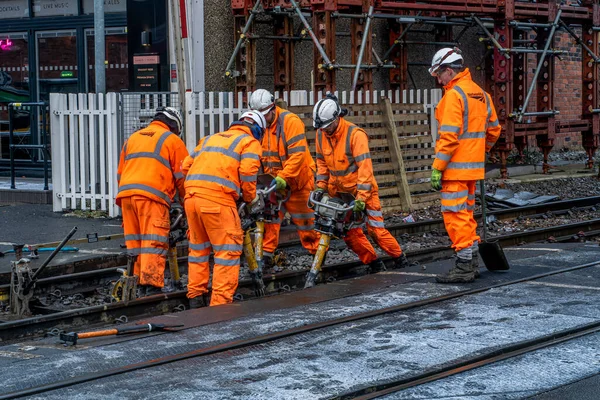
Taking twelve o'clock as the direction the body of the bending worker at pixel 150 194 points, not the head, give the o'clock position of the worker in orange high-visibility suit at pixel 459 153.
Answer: The worker in orange high-visibility suit is roughly at 2 o'clock from the bending worker.

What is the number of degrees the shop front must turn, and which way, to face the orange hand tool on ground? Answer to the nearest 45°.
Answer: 0° — it already faces it

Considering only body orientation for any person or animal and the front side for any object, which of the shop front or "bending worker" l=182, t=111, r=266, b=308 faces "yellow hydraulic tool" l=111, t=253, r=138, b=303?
the shop front

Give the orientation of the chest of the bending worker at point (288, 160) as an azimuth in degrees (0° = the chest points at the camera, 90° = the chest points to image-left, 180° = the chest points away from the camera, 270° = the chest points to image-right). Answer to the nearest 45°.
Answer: approximately 45°

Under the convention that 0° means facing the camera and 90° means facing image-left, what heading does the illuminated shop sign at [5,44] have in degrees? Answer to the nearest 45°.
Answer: approximately 0°

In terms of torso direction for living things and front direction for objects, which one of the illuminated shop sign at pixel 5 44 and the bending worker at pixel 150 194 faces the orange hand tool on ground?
the illuminated shop sign

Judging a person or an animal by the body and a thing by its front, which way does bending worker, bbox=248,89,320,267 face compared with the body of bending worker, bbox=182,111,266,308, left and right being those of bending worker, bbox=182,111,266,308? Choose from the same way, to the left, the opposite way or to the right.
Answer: the opposite way

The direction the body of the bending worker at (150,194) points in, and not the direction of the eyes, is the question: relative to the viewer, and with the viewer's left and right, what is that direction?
facing away from the viewer and to the right of the viewer

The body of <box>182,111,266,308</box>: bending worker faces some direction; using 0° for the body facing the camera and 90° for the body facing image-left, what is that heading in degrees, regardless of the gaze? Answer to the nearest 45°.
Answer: approximately 225°

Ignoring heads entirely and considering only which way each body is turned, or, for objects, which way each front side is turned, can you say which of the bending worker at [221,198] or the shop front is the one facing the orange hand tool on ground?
the shop front

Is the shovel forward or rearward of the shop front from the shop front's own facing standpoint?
forward

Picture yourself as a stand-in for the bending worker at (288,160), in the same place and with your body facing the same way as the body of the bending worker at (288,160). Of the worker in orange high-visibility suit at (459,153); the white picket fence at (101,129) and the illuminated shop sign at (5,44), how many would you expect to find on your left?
1

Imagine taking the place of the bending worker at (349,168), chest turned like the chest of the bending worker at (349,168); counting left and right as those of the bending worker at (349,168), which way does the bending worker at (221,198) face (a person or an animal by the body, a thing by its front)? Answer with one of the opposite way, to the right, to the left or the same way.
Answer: the opposite way
